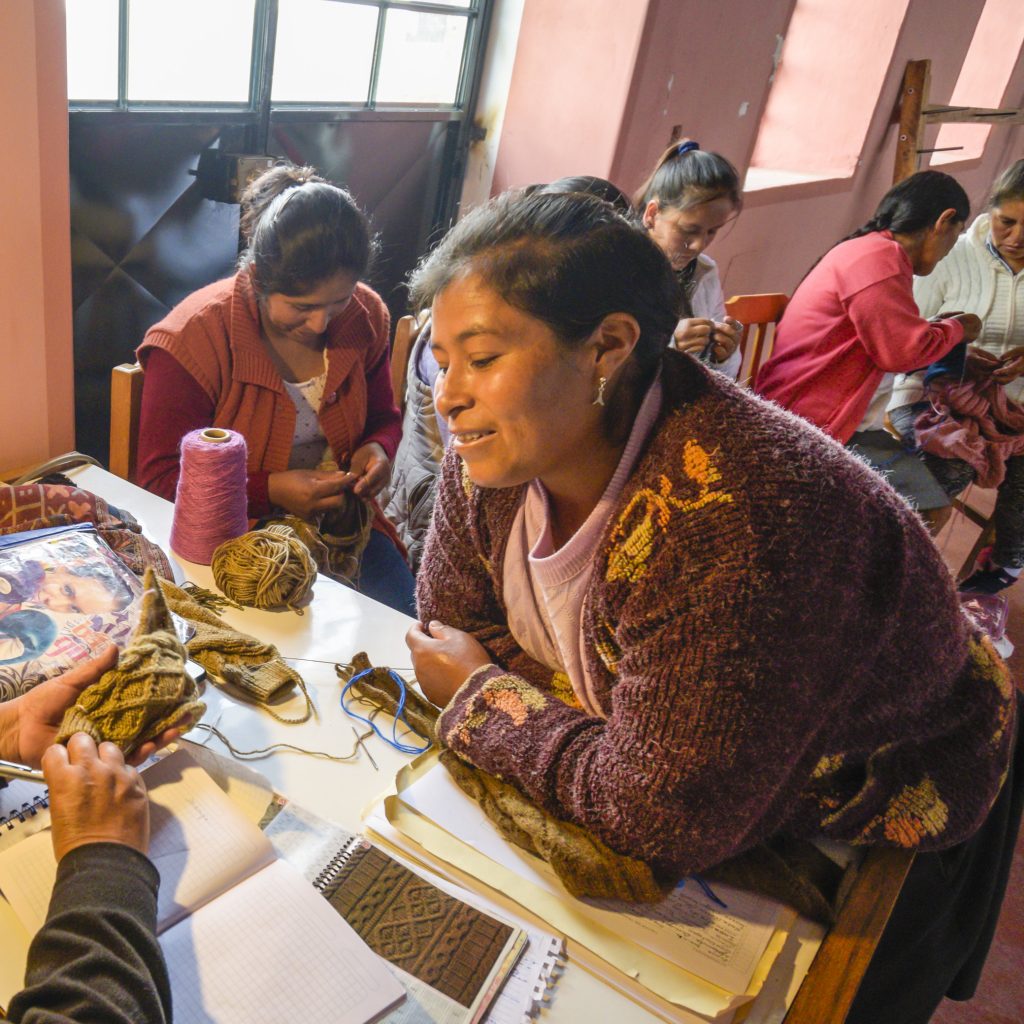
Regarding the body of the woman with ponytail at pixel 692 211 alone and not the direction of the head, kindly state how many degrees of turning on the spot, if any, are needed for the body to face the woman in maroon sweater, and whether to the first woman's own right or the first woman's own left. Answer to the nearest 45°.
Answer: approximately 45° to the first woman's own right

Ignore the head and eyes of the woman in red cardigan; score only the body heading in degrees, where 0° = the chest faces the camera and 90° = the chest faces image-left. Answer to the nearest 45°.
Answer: approximately 315°

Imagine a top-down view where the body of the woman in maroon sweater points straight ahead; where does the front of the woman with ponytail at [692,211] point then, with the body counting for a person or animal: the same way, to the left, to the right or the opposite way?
to the left

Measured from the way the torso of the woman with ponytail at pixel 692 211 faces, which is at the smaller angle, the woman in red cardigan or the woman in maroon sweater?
the woman in maroon sweater

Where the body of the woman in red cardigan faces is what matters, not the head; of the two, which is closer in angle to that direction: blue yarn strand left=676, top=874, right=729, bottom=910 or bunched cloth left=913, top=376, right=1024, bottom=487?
the blue yarn strand

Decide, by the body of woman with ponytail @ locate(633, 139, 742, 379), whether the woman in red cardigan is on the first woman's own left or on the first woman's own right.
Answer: on the first woman's own right

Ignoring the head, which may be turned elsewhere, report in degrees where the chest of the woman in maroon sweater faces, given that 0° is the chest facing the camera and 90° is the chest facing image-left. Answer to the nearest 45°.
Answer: approximately 45°
